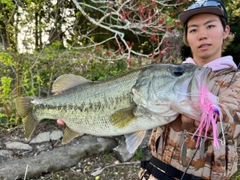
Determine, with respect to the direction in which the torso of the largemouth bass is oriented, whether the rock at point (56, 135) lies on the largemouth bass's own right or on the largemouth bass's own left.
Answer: on the largemouth bass's own left

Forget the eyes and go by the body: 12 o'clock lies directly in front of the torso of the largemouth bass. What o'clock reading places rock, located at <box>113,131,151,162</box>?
The rock is roughly at 9 o'clock from the largemouth bass.

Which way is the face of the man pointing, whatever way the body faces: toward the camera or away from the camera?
toward the camera

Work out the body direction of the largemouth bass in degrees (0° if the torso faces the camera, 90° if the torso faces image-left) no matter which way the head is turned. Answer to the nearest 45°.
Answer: approximately 270°

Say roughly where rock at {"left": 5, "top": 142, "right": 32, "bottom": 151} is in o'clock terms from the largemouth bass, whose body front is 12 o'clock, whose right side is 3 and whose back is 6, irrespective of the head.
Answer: The rock is roughly at 8 o'clock from the largemouth bass.

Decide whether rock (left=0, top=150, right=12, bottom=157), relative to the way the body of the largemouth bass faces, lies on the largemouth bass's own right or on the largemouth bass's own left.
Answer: on the largemouth bass's own left
